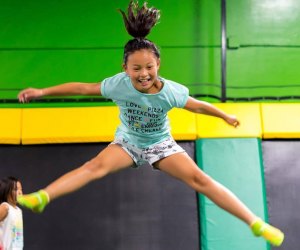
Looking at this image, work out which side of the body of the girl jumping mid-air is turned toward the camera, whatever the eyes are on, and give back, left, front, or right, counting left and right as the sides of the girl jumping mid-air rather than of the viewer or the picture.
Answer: front

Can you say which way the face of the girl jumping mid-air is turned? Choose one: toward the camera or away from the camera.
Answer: toward the camera

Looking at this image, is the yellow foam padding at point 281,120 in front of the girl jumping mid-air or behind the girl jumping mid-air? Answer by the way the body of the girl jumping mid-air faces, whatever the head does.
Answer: behind

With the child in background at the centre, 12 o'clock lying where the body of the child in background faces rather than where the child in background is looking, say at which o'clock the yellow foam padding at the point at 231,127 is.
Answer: The yellow foam padding is roughly at 10 o'clock from the child in background.

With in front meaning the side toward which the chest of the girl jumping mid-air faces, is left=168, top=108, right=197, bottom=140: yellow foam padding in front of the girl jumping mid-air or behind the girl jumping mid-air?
behind

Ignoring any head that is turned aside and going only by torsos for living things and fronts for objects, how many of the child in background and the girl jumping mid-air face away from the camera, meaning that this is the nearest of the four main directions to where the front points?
0

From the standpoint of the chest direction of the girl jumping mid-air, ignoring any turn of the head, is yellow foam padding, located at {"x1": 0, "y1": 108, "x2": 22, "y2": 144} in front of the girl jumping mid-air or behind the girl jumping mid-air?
behind

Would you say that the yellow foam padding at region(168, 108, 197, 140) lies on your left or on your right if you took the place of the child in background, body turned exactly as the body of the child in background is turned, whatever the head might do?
on your left

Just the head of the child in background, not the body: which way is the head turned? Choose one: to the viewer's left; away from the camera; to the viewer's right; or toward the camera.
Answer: to the viewer's right

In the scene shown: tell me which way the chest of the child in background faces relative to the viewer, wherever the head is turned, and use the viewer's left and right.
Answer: facing the viewer and to the right of the viewer
